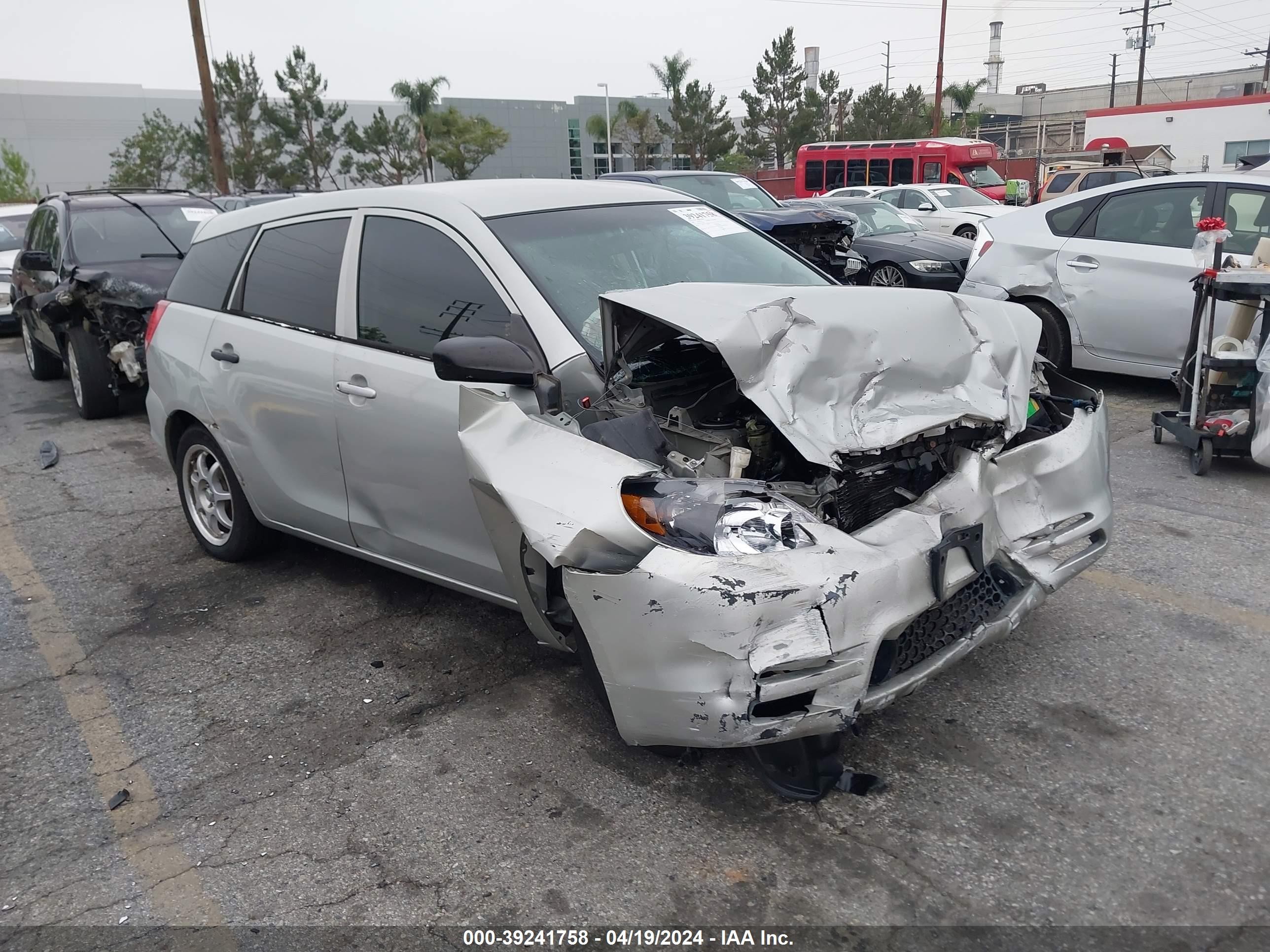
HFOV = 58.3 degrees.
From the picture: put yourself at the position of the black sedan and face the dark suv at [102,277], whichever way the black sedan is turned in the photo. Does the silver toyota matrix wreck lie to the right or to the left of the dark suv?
left

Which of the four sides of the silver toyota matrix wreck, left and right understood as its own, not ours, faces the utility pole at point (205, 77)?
back

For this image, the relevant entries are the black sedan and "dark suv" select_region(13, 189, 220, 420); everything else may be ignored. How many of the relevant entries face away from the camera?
0

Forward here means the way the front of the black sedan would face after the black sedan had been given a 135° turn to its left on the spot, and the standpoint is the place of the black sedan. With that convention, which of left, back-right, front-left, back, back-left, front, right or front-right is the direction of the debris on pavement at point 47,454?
back-left

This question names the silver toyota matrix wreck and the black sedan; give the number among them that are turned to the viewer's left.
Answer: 0

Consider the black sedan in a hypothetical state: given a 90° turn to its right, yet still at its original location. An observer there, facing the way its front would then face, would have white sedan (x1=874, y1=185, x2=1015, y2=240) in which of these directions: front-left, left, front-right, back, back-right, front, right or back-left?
back-right

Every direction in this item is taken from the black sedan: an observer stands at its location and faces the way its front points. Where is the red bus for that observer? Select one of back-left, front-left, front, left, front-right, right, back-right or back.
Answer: back-left

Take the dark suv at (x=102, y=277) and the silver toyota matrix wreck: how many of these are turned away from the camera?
0

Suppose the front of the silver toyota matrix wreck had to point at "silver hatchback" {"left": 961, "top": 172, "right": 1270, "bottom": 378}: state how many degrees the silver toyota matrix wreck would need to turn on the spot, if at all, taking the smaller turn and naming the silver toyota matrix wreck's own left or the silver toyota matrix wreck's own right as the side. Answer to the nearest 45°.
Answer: approximately 90° to the silver toyota matrix wreck's own left

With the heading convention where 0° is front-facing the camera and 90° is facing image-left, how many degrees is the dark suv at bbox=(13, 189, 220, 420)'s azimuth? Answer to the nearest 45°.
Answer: approximately 315°

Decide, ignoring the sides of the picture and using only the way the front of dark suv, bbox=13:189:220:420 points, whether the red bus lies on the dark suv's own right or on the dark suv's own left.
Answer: on the dark suv's own left

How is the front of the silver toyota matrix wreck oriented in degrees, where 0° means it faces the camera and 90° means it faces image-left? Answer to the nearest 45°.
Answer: approximately 315°

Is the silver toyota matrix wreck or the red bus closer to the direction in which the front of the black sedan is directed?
the silver toyota matrix wreck

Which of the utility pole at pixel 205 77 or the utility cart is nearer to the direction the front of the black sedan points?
the utility cart
